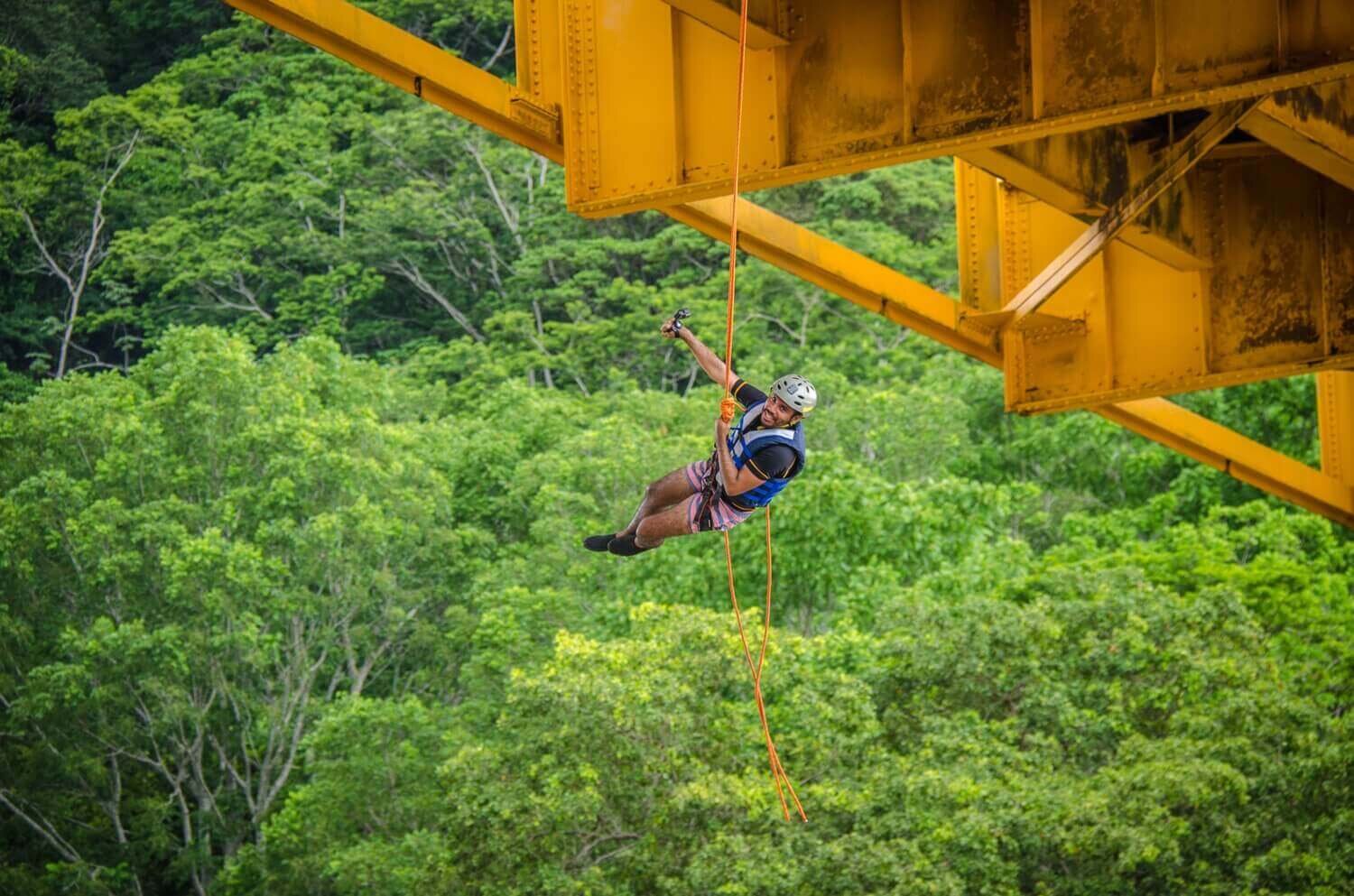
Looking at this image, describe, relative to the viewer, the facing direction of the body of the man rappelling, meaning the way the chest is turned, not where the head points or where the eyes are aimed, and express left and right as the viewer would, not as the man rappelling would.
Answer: facing the viewer and to the left of the viewer
